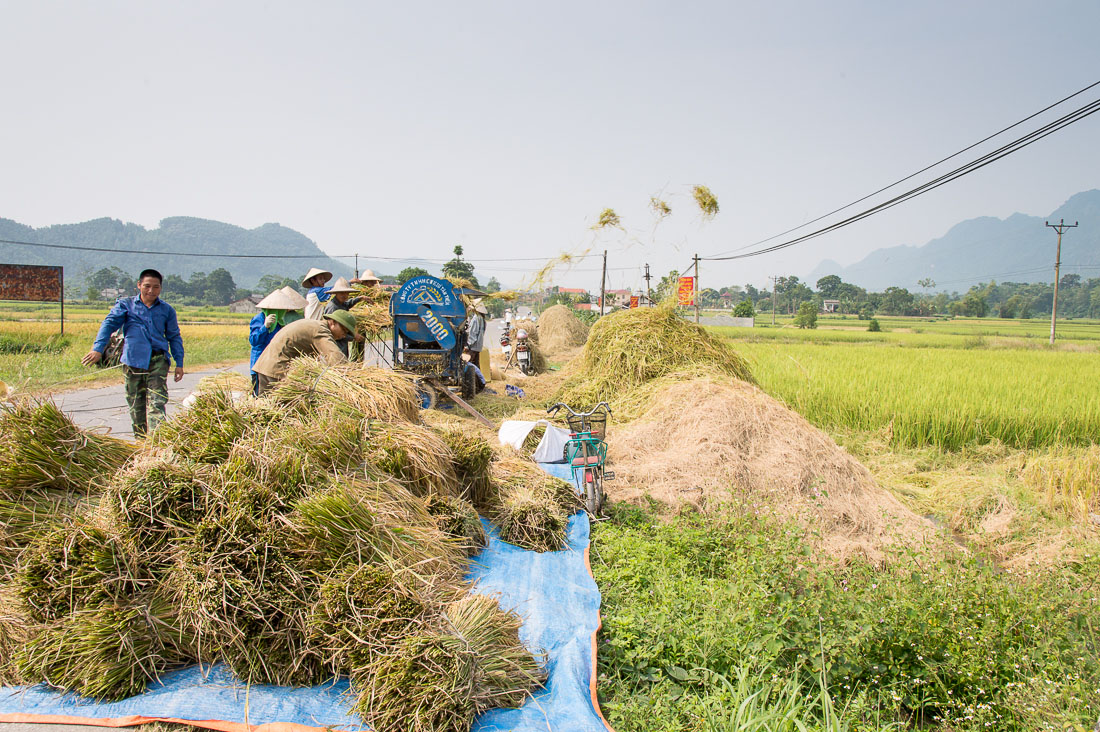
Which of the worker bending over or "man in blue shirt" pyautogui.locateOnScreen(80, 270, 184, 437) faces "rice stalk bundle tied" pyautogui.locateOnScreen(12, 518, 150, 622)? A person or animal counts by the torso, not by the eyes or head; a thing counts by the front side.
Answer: the man in blue shirt

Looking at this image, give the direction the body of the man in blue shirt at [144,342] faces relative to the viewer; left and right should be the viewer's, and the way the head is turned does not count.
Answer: facing the viewer

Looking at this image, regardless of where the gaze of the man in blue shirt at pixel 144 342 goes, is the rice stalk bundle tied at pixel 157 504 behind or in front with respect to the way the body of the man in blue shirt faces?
in front

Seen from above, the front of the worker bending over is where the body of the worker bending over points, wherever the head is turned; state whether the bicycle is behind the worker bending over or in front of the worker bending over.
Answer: in front

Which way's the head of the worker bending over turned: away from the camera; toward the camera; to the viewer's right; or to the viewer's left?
to the viewer's right

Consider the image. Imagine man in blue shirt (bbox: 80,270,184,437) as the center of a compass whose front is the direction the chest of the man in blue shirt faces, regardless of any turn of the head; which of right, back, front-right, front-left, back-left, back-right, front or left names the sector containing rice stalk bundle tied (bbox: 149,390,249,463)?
front

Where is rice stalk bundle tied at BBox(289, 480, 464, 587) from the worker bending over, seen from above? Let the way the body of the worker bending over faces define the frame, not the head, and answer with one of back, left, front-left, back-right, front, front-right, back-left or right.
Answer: right

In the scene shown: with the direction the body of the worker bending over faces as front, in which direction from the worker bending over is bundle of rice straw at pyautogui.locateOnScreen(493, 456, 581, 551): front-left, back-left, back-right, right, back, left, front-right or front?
front-right

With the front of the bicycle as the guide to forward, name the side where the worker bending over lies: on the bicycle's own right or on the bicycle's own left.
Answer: on the bicycle's own left

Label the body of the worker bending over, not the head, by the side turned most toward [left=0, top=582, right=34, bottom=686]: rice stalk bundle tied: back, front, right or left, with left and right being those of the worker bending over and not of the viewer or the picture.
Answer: right

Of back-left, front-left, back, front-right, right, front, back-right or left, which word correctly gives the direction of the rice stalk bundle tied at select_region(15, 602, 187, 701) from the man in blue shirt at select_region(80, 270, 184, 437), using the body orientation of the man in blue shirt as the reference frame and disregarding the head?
front

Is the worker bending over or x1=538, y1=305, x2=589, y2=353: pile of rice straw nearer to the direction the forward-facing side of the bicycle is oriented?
the pile of rice straw

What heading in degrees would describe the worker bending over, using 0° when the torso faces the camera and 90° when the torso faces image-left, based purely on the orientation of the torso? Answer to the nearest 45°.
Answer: approximately 270°

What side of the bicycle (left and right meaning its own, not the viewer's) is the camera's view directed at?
back

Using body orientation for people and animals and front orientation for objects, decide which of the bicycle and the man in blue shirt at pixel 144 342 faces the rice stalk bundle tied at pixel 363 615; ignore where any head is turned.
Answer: the man in blue shirt

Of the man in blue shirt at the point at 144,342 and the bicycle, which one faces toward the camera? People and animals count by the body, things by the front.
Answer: the man in blue shirt

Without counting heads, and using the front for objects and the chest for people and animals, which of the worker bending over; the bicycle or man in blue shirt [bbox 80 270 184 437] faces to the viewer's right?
the worker bending over

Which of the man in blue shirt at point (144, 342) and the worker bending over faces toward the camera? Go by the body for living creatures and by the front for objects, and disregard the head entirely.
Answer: the man in blue shirt
